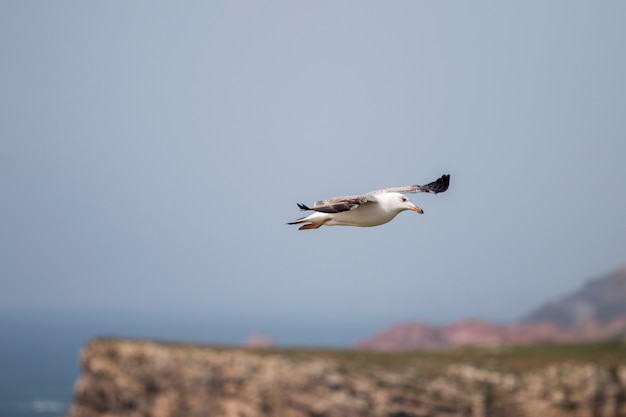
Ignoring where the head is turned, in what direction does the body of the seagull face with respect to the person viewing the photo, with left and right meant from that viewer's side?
facing the viewer and to the right of the viewer
